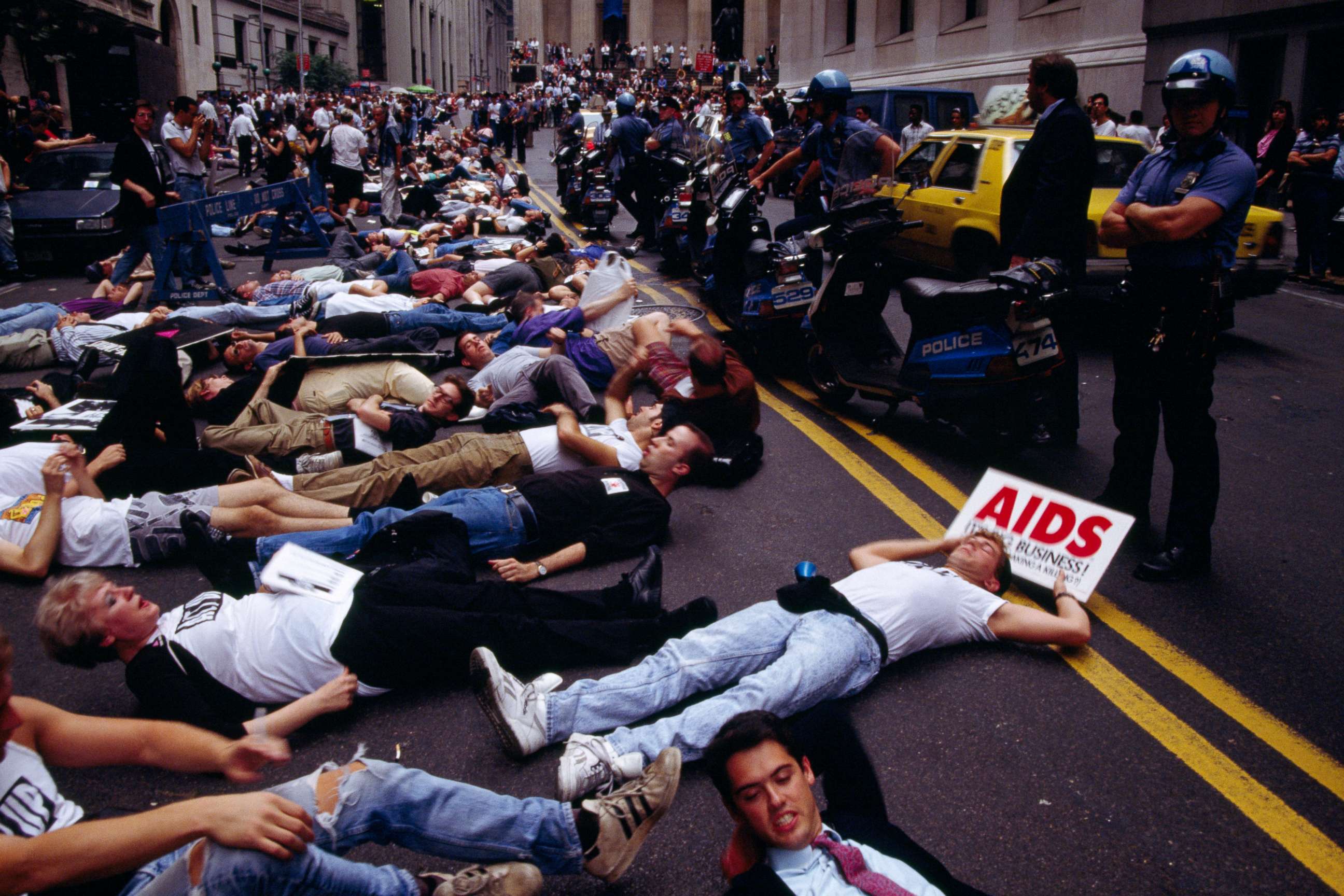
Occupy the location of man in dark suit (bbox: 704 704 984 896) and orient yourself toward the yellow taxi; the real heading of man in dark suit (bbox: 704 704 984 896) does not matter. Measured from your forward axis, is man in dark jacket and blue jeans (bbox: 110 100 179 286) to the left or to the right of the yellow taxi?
left

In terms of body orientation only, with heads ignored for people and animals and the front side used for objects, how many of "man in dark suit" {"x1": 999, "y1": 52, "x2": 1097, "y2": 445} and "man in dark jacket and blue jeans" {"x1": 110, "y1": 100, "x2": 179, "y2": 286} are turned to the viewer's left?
1

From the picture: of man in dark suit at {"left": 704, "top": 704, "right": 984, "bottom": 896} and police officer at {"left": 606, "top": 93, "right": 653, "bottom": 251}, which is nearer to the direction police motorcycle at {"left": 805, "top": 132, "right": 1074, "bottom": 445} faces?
the police officer

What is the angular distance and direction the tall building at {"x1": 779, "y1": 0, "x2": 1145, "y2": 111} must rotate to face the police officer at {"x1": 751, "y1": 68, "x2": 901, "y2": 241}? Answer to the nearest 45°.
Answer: approximately 45° to its left

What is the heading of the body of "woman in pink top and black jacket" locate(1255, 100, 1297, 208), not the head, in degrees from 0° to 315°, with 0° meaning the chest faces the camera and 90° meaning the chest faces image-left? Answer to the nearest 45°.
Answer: approximately 45°

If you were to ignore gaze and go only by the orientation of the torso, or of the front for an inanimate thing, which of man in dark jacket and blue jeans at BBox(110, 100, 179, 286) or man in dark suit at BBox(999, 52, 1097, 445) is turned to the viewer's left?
man in dark suit at BBox(999, 52, 1097, 445)

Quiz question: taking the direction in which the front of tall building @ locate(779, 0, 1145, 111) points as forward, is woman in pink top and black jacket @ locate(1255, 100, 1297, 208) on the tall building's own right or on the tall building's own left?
on the tall building's own left

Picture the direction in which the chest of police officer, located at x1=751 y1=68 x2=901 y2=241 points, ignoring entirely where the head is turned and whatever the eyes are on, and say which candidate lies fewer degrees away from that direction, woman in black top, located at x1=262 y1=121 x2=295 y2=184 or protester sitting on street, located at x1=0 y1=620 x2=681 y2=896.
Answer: the protester sitting on street

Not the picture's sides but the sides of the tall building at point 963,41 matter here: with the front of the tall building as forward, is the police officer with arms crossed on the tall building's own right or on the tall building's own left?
on the tall building's own left

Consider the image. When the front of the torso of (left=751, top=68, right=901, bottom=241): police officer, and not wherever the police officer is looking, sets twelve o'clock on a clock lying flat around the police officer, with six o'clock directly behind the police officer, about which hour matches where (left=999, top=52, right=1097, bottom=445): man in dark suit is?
The man in dark suit is roughly at 10 o'clock from the police officer.

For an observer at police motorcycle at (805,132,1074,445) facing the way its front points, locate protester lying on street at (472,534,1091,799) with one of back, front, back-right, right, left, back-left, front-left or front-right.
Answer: back-left

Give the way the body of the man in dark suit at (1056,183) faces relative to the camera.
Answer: to the viewer's left

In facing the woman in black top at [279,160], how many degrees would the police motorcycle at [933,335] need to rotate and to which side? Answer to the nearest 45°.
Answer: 0° — it already faces them

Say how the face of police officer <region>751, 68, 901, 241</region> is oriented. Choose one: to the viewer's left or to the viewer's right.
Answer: to the viewer's left

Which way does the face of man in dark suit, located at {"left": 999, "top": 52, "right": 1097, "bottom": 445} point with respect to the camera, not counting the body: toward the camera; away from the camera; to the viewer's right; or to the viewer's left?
to the viewer's left

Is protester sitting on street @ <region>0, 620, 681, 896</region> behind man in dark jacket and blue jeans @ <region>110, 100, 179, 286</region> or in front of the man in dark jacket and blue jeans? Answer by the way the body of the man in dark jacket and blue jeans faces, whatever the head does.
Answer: in front
